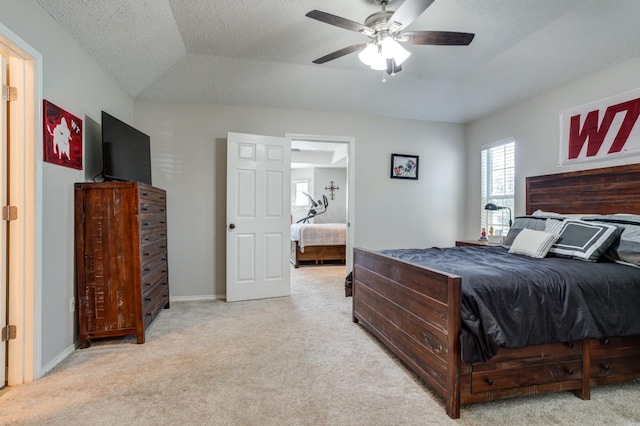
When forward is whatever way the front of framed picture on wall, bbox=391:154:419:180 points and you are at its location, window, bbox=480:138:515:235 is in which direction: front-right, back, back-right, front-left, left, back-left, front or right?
left

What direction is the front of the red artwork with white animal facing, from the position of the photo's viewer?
facing the viewer and to the right of the viewer

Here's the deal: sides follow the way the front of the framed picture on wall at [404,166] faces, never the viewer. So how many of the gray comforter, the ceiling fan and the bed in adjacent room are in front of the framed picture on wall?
2

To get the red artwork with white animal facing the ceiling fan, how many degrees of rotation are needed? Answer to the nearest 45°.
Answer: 0° — it already faces it

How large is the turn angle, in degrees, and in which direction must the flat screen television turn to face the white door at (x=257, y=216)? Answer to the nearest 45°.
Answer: approximately 45° to its left

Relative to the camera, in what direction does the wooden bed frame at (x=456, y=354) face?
facing the viewer and to the left of the viewer

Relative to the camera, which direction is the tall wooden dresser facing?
to the viewer's right

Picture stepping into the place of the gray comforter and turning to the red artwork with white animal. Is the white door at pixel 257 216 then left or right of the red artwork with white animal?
right

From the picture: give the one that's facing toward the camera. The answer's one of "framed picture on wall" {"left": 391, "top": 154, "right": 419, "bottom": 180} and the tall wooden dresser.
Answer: the framed picture on wall

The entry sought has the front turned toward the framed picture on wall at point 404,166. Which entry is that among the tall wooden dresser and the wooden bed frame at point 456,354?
the tall wooden dresser

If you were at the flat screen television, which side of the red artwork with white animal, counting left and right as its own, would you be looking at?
left

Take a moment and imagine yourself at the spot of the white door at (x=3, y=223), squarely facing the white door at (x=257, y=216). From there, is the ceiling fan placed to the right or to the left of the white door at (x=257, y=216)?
right

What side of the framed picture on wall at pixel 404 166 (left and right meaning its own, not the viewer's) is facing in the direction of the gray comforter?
front

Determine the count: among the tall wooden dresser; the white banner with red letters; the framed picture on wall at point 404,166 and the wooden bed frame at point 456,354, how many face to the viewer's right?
1

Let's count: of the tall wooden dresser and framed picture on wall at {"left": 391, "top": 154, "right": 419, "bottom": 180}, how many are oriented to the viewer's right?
1

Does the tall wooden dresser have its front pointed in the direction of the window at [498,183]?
yes

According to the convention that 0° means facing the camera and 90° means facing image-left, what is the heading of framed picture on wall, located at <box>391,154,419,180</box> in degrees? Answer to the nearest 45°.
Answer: approximately 0°
